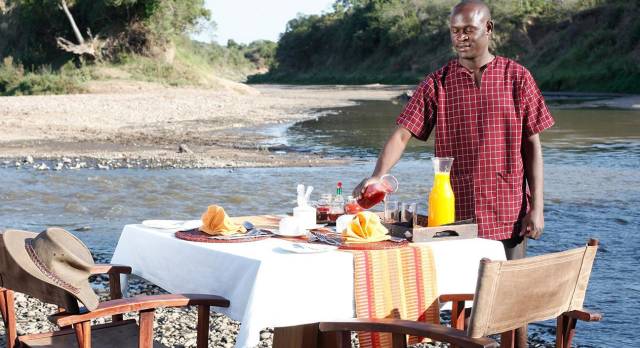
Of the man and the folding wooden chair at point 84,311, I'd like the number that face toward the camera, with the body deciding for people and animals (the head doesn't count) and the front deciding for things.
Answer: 1

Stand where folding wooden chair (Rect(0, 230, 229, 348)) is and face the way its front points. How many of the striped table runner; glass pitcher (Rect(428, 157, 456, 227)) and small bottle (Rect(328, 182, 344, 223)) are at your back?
0

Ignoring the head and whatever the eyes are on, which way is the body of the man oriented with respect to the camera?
toward the camera

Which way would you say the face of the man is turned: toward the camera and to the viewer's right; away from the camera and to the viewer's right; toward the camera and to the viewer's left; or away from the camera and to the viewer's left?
toward the camera and to the viewer's left

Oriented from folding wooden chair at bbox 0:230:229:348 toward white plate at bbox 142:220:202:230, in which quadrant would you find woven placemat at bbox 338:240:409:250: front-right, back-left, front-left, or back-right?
front-right

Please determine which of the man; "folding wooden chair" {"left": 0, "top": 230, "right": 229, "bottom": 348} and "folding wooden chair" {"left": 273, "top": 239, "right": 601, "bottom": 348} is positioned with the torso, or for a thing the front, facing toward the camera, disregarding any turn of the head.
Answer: the man

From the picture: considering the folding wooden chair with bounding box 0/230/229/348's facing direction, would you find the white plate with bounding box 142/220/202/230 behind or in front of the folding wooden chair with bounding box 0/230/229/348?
in front

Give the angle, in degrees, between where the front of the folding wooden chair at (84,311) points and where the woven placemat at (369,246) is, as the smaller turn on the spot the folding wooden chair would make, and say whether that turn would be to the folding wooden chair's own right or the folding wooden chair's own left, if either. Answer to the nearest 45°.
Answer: approximately 45° to the folding wooden chair's own right

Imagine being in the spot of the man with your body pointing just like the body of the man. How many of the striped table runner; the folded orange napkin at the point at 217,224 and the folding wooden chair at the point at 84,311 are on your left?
0

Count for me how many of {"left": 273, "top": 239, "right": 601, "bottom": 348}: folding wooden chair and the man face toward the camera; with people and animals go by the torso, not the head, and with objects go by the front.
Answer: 1

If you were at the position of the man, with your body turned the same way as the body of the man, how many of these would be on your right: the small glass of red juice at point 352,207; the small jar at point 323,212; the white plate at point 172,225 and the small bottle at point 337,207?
4

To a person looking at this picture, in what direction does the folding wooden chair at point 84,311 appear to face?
facing away from the viewer and to the right of the viewer

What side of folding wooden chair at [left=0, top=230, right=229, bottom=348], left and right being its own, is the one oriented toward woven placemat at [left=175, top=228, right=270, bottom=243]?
front

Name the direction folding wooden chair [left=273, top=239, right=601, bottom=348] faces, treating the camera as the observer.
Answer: facing away from the viewer and to the left of the viewer
